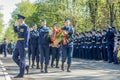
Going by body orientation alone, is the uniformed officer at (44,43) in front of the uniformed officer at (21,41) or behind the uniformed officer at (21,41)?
behind

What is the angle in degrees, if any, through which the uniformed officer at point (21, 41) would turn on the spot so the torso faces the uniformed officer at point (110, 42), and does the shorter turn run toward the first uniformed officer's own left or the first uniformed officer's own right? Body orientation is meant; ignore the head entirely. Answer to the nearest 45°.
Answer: approximately 180°

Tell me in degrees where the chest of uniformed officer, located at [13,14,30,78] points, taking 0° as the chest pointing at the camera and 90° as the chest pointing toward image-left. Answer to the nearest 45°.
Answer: approximately 45°

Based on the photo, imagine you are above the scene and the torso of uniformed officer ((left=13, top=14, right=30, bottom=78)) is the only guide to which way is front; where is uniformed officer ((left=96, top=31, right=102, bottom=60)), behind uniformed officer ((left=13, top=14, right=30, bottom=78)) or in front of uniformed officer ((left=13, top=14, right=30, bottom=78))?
behind

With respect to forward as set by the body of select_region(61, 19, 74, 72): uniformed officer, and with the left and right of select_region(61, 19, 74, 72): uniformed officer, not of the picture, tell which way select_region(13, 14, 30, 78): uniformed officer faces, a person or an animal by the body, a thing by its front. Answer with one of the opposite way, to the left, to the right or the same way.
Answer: the same way

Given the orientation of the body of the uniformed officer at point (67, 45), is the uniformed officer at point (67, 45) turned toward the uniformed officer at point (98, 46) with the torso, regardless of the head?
no

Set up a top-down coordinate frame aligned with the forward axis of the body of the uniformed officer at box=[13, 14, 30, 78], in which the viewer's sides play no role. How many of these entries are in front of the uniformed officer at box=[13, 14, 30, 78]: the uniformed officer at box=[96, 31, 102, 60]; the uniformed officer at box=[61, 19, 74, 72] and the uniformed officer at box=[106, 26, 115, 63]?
0

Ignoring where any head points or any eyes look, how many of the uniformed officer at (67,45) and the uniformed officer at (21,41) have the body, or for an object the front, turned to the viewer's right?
0

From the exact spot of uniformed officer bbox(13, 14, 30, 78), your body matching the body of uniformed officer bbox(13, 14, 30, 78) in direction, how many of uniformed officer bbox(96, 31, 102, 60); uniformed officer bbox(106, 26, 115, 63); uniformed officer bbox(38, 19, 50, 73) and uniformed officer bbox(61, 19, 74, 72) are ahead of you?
0

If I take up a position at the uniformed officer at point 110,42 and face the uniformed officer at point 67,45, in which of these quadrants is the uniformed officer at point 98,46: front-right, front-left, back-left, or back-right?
back-right

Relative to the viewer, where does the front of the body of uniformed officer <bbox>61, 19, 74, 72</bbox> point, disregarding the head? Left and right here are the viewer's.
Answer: facing the viewer and to the left of the viewer

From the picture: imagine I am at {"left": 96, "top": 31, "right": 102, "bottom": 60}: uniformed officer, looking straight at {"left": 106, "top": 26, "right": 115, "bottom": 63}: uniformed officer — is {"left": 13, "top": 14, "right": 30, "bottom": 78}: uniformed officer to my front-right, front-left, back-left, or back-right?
front-right
